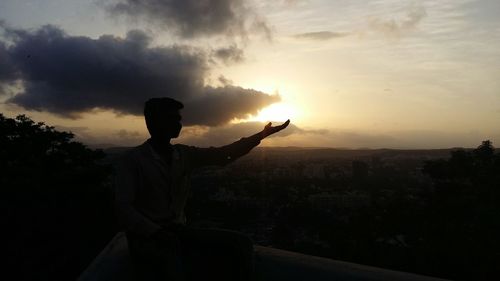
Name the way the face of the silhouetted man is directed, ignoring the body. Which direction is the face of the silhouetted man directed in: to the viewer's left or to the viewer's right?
to the viewer's right

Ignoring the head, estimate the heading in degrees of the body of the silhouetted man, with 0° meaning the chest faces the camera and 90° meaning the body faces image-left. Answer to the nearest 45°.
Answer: approximately 315°
